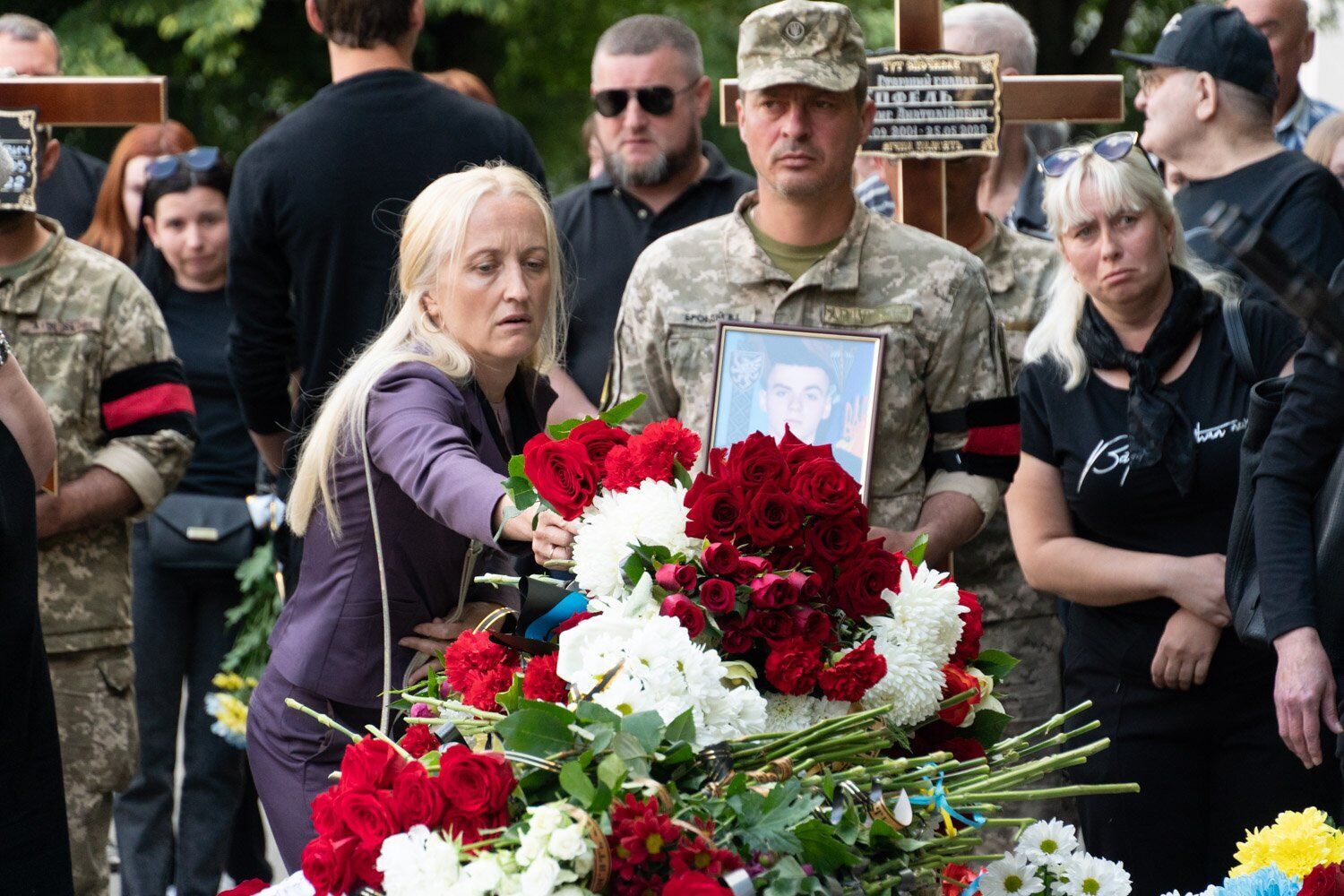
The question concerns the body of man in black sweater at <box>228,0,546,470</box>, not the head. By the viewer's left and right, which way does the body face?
facing away from the viewer

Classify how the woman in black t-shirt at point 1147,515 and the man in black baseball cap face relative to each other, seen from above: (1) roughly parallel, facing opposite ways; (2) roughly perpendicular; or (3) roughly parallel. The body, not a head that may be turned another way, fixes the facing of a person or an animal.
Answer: roughly perpendicular

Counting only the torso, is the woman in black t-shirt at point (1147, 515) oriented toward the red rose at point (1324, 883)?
yes

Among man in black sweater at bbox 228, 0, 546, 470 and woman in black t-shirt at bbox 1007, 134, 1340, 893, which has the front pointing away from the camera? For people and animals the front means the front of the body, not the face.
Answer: the man in black sweater

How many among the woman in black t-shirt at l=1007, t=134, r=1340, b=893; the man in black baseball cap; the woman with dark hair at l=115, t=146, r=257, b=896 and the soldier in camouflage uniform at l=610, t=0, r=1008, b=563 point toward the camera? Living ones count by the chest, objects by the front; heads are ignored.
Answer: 3

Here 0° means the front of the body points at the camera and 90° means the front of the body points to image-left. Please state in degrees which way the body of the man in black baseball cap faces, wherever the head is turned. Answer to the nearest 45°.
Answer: approximately 90°

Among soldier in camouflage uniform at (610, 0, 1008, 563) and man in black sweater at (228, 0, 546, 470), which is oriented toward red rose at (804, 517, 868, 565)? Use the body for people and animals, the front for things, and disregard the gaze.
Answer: the soldier in camouflage uniform
